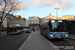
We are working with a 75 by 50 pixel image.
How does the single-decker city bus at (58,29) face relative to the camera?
toward the camera
